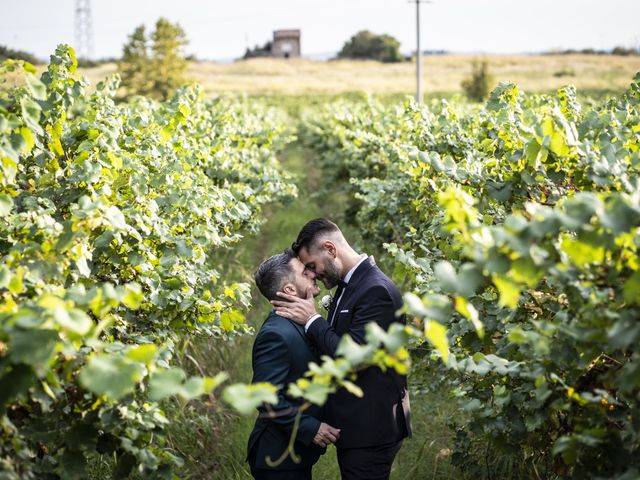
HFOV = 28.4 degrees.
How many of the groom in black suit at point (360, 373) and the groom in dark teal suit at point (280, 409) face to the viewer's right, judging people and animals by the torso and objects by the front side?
1

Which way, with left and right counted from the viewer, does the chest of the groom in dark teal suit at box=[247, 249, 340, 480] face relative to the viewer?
facing to the right of the viewer

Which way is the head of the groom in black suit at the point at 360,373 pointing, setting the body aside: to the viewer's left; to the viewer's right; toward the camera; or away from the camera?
to the viewer's left

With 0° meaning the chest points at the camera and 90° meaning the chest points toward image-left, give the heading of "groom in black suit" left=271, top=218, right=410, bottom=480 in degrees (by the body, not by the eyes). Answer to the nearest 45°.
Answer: approximately 90°

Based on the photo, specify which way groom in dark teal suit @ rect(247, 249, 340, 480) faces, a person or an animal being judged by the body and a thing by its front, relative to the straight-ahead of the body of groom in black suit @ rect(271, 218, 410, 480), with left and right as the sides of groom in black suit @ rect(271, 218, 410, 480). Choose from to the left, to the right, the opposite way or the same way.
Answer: the opposite way

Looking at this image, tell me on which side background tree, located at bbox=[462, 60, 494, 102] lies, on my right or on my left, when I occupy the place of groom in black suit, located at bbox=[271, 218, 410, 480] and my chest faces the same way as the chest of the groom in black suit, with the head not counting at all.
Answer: on my right
